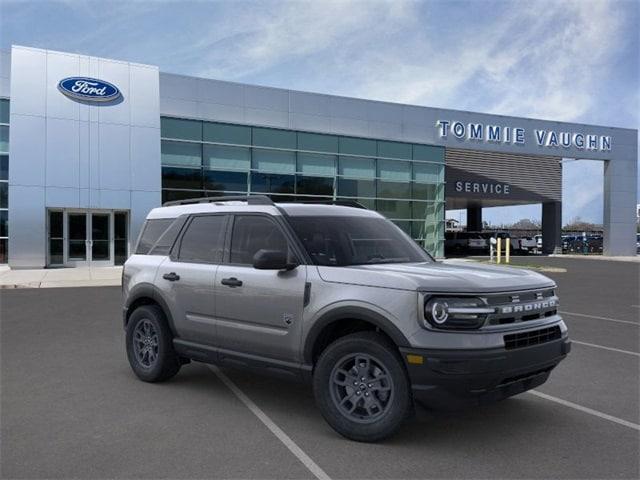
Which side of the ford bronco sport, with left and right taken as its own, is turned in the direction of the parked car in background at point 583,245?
left

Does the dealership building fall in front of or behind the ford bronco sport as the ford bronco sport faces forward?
behind

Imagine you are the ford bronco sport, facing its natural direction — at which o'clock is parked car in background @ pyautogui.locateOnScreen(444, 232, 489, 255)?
The parked car in background is roughly at 8 o'clock from the ford bronco sport.

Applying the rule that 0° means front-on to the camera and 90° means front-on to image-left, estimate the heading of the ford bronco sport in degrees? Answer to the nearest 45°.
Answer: approximately 315°
